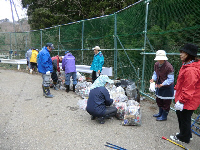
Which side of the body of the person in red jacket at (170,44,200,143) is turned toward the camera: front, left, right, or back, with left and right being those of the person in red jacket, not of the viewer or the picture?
left

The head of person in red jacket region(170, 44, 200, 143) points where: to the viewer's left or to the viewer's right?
to the viewer's left

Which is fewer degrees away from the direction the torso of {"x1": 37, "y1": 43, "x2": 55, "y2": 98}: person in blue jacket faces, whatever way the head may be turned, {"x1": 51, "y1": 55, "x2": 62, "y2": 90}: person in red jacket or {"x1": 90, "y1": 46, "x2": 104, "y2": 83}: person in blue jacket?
the person in blue jacket

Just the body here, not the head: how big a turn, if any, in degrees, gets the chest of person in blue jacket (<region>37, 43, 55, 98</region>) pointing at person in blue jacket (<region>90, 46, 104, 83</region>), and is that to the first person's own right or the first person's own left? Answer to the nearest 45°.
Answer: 0° — they already face them
